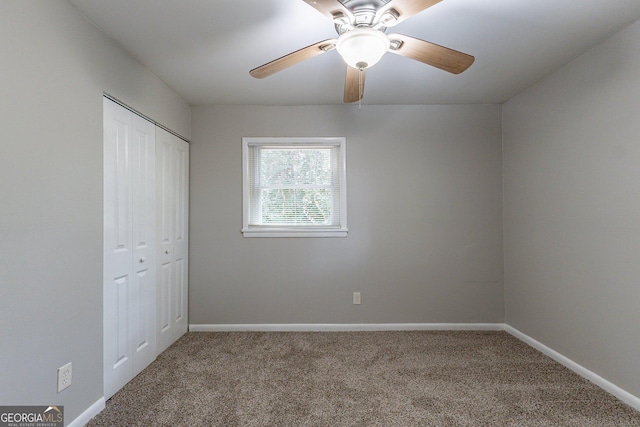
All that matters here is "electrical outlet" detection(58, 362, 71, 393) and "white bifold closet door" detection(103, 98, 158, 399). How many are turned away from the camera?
0

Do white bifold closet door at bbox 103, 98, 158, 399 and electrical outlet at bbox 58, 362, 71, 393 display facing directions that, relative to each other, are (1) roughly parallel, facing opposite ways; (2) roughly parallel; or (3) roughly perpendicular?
roughly parallel

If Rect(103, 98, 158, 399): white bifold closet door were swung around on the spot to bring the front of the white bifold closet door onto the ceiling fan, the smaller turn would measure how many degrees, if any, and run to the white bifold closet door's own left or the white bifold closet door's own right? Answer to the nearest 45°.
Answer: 0° — it already faces it

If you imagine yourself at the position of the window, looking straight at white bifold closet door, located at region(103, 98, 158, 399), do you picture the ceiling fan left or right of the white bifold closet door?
left

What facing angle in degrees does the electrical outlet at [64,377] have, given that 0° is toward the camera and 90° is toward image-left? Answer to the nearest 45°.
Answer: approximately 315°

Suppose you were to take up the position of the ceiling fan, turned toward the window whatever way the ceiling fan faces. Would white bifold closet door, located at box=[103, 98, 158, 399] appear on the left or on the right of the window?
left

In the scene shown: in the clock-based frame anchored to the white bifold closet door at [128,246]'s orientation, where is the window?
The window is roughly at 10 o'clock from the white bifold closet door.

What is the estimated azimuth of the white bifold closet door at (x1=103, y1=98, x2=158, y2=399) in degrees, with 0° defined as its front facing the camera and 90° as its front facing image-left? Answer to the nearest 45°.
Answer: approximately 315°

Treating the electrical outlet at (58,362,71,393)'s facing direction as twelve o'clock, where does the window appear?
The window is roughly at 10 o'clock from the electrical outlet.
